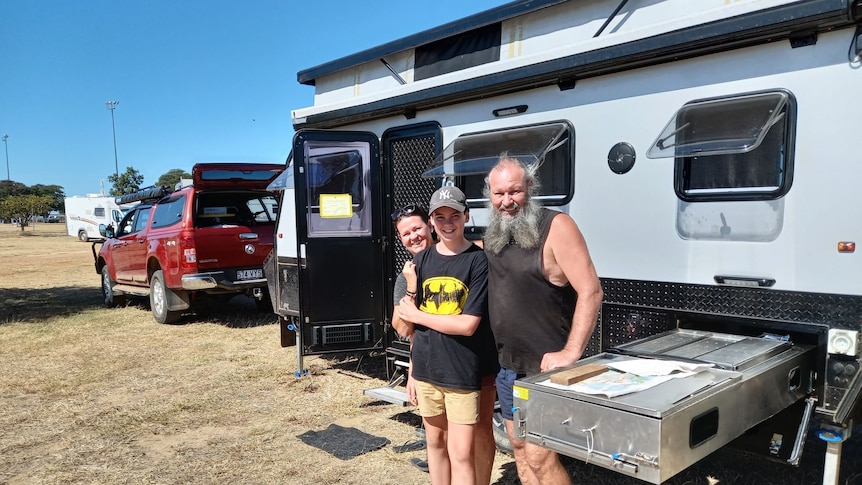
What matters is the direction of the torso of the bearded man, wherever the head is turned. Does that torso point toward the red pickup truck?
no

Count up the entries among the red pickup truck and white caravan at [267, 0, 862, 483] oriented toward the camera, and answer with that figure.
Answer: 0

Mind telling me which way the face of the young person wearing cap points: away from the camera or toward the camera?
toward the camera

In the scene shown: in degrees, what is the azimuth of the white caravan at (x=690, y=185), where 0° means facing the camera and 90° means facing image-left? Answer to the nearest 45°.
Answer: approximately 135°

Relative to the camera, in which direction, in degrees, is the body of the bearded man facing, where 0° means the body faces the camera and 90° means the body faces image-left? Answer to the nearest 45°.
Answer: approximately 45°

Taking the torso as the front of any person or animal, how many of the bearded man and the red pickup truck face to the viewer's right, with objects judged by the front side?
0

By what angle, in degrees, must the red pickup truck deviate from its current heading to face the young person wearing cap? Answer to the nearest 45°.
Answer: approximately 135° to its left

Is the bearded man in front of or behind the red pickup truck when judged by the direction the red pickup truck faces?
behind

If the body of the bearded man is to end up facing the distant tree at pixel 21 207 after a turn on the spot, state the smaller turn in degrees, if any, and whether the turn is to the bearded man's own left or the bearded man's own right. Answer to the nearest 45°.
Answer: approximately 90° to the bearded man's own right

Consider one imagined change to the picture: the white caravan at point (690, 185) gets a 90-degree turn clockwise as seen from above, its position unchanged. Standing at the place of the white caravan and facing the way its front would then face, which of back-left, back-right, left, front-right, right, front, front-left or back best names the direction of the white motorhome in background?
left

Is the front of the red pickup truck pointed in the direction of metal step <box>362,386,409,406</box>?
no

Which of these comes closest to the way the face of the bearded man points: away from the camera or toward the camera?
toward the camera

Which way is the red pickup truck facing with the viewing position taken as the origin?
facing away from the viewer and to the left of the viewer

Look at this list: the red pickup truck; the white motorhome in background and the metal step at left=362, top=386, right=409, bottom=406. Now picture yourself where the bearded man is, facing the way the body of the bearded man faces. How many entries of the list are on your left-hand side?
0
